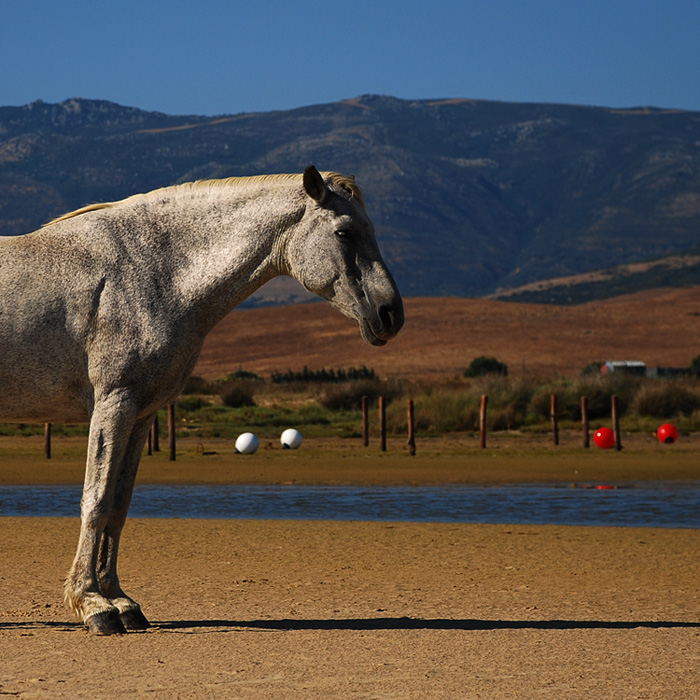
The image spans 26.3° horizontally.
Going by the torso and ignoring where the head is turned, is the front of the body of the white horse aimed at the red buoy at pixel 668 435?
no

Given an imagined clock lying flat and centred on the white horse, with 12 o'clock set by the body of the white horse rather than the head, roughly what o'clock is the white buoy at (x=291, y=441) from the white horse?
The white buoy is roughly at 9 o'clock from the white horse.

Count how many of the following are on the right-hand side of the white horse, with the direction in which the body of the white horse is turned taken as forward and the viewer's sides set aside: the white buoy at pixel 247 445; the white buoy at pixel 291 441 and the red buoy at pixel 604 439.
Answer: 0

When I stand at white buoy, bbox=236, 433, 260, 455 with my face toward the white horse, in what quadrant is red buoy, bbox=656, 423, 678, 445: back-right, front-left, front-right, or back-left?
back-left

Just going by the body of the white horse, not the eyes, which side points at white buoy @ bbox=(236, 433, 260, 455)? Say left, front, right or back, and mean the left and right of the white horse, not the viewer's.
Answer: left

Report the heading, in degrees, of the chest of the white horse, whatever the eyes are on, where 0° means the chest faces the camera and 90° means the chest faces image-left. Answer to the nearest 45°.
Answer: approximately 270°

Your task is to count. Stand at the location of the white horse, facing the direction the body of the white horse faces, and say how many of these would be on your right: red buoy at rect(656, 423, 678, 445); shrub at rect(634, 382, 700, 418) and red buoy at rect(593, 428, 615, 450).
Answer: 0

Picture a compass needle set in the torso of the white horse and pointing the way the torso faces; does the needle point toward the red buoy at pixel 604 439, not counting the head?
no

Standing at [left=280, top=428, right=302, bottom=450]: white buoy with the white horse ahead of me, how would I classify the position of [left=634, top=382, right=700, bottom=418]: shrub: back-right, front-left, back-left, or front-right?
back-left

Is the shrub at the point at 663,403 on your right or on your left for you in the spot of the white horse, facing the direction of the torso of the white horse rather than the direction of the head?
on your left

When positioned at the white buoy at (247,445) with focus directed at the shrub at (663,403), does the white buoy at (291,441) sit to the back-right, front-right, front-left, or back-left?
front-left
